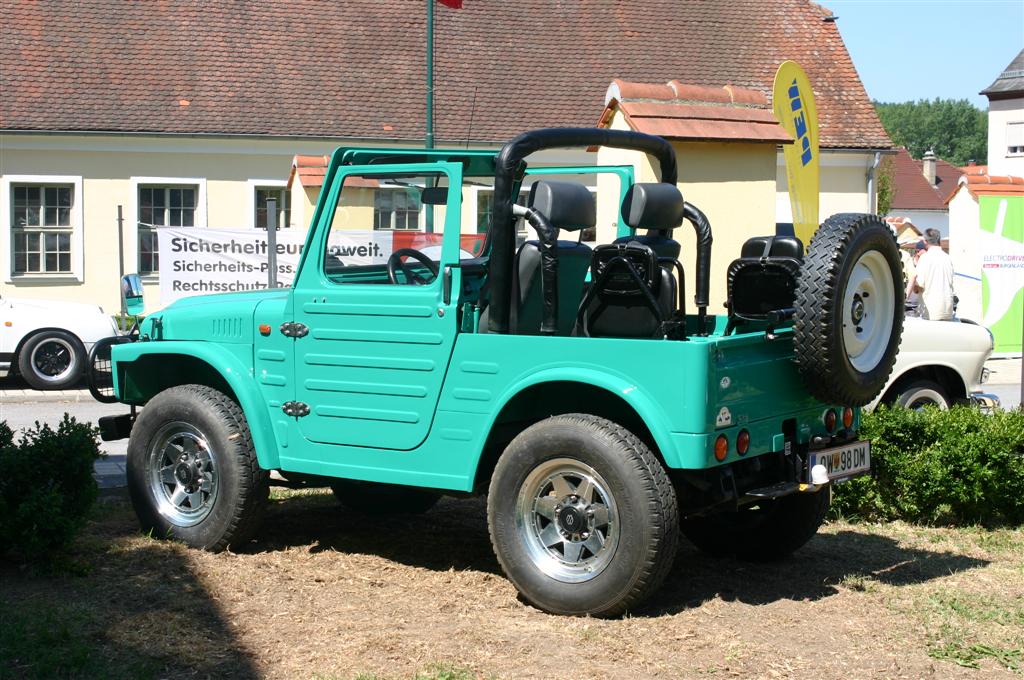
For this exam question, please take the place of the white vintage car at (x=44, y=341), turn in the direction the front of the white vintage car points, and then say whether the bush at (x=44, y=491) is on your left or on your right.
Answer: on your right

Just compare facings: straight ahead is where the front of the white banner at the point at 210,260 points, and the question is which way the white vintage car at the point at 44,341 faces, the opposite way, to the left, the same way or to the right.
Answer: to the left

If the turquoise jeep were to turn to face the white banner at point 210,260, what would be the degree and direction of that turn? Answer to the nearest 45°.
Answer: approximately 45° to its right

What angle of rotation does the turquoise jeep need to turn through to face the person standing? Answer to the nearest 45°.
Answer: approximately 90° to its right

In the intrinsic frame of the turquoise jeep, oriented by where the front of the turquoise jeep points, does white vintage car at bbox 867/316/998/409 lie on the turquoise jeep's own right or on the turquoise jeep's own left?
on the turquoise jeep's own right

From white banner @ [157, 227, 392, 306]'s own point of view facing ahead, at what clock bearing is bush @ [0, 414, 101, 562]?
The bush is roughly at 12 o'clock from the white banner.

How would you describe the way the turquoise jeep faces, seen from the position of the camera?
facing away from the viewer and to the left of the viewer

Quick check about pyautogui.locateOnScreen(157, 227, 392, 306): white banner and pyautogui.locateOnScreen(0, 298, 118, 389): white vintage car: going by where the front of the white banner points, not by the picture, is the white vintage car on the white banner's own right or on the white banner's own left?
on the white banner's own right

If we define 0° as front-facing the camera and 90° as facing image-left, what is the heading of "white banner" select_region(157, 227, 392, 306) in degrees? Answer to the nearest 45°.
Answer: approximately 0°
